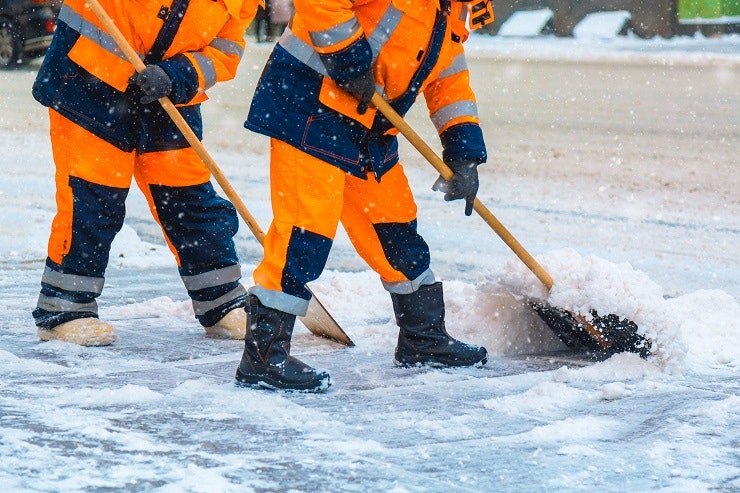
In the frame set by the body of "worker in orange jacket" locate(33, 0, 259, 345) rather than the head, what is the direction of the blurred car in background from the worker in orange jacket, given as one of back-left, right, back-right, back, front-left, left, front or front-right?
back-left

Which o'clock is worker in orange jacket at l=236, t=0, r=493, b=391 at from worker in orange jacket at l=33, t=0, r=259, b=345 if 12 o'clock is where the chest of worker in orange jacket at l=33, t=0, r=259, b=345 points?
worker in orange jacket at l=236, t=0, r=493, b=391 is roughly at 12 o'clock from worker in orange jacket at l=33, t=0, r=259, b=345.

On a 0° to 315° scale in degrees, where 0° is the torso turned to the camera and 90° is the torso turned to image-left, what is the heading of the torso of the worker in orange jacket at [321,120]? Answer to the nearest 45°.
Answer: approximately 315°

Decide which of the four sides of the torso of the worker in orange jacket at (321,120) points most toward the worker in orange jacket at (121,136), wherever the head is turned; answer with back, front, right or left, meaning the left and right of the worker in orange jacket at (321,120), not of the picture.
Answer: back
